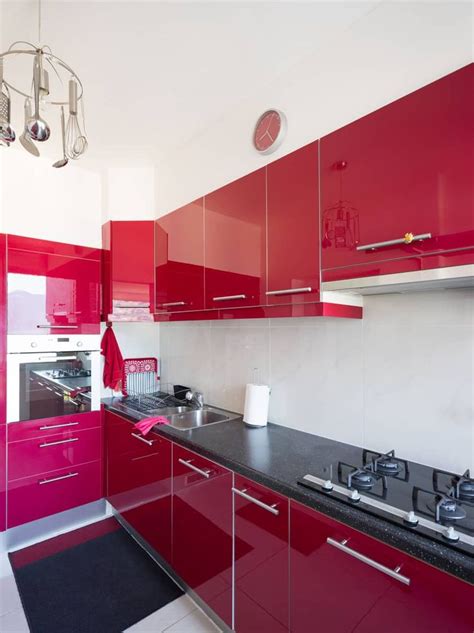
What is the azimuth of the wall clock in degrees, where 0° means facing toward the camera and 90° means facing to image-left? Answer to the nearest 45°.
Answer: approximately 45°

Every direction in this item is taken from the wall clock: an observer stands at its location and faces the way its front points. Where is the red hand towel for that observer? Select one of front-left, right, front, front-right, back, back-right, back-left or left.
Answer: right

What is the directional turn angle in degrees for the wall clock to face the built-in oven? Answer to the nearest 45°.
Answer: approximately 45° to its right

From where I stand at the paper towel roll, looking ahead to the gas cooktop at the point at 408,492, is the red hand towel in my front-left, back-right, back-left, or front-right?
back-right
